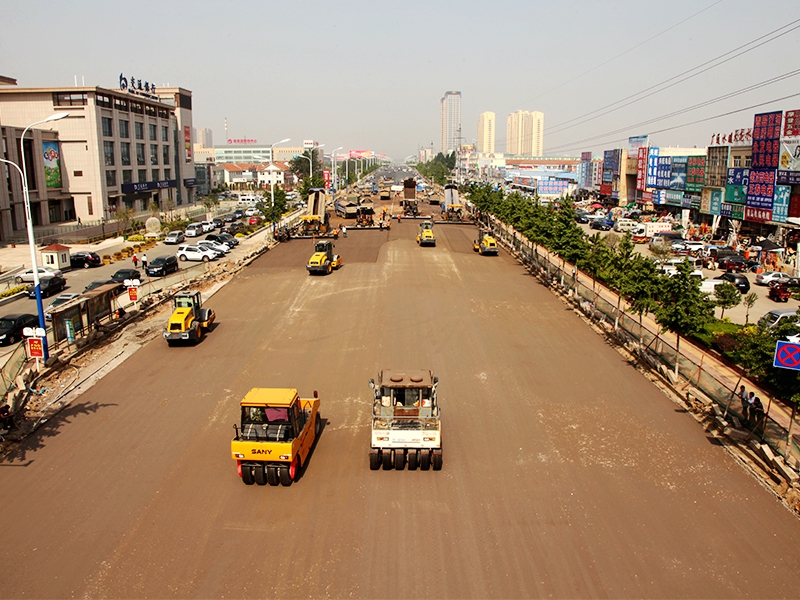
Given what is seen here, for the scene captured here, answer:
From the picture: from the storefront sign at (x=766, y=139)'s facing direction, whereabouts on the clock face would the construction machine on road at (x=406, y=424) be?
The construction machine on road is roughly at 11 o'clock from the storefront sign.

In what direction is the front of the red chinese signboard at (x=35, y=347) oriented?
toward the camera

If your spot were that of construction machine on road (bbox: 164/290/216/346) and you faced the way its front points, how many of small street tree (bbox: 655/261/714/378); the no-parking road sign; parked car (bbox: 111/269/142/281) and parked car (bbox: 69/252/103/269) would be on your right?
2

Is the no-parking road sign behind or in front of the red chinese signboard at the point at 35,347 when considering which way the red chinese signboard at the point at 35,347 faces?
in front

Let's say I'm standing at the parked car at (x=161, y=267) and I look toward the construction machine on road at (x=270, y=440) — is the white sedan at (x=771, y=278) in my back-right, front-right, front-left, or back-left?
front-left

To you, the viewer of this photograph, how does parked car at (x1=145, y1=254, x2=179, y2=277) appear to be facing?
facing the viewer and to the left of the viewer

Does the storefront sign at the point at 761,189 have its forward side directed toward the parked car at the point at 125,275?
yes

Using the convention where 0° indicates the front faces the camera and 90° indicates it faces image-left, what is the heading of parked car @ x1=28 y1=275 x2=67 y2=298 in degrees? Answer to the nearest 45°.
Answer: approximately 45°

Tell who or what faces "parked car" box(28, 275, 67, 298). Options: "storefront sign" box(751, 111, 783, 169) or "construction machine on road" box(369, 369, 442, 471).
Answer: the storefront sign

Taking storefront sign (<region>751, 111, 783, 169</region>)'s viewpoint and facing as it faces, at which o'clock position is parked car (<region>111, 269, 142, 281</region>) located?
The parked car is roughly at 12 o'clock from the storefront sign.

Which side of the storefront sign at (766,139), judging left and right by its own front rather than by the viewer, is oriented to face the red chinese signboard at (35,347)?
front

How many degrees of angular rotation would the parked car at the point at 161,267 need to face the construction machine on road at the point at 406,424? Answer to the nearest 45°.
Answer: approximately 45° to its left

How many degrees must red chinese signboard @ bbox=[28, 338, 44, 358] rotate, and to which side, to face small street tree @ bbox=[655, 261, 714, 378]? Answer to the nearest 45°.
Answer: approximately 45° to its left

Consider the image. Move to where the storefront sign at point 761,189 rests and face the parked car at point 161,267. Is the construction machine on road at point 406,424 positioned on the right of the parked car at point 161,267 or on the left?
left
